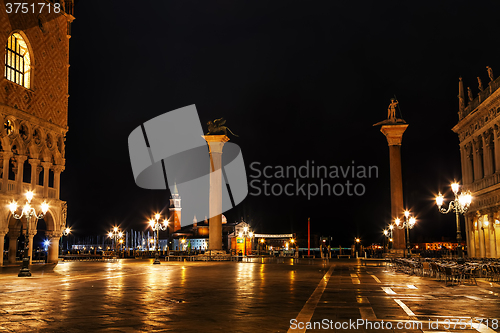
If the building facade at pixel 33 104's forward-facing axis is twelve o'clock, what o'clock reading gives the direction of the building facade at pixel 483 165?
the building facade at pixel 483 165 is roughly at 11 o'clock from the building facade at pixel 33 104.

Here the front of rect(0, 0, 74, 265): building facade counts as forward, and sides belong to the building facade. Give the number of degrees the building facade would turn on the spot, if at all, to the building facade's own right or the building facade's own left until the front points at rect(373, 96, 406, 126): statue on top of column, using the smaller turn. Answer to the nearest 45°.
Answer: approximately 45° to the building facade's own left

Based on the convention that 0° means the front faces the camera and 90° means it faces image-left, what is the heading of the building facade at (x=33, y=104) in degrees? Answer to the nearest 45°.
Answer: approximately 315°
